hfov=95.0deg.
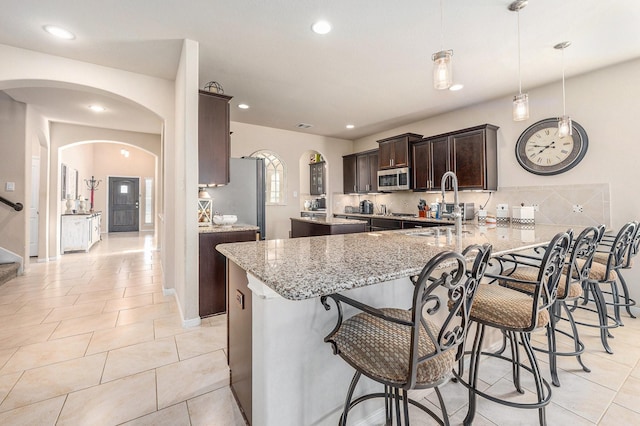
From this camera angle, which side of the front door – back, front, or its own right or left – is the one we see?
front

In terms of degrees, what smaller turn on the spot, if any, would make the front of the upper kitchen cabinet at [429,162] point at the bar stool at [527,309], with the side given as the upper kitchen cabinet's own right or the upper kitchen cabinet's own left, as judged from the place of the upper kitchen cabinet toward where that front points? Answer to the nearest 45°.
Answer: approximately 45° to the upper kitchen cabinet's own left

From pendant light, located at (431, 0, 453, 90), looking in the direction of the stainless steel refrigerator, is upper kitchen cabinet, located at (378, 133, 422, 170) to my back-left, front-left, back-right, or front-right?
front-right

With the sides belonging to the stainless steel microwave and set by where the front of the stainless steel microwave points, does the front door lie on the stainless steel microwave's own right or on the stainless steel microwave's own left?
on the stainless steel microwave's own right

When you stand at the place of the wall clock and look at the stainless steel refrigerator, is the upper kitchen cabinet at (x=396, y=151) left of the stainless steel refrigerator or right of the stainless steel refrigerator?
right

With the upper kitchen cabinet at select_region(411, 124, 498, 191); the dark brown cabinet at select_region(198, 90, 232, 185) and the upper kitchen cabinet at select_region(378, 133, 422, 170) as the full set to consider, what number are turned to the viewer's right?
1

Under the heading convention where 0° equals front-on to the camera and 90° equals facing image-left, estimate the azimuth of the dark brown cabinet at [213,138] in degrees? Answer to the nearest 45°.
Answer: approximately 270°

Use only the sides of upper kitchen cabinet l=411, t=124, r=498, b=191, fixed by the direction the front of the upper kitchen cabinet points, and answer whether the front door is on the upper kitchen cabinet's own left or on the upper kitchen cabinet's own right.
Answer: on the upper kitchen cabinet's own right

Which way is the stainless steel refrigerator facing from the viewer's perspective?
to the viewer's right

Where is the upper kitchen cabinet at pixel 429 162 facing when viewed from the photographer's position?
facing the viewer and to the left of the viewer

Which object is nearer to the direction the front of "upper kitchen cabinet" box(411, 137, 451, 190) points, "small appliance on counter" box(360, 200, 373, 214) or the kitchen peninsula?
the kitchen peninsula

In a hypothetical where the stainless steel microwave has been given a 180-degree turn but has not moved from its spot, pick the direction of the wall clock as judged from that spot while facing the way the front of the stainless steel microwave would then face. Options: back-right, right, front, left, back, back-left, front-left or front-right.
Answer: right

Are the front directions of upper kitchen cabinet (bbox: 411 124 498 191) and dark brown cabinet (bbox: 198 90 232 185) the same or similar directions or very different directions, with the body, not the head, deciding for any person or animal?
very different directions
